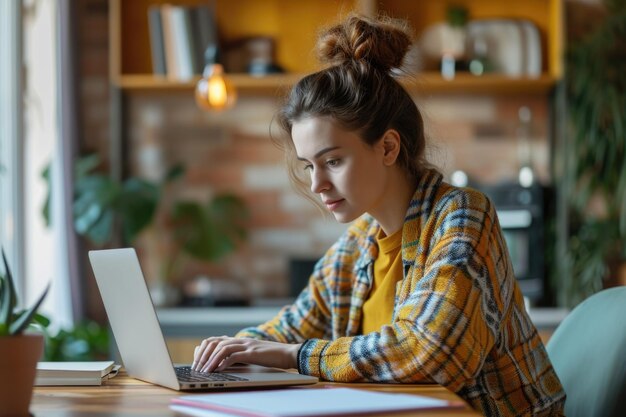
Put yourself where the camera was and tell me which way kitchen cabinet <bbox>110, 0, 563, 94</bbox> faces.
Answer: facing the viewer

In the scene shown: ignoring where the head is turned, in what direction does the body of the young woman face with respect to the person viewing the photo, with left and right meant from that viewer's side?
facing the viewer and to the left of the viewer

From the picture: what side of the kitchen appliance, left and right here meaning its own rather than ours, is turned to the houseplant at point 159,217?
right

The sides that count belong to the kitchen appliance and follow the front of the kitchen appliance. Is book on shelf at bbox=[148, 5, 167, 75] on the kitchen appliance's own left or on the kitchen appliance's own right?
on the kitchen appliance's own right

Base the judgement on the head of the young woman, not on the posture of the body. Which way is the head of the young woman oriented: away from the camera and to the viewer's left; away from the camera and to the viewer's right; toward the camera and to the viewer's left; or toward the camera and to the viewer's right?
toward the camera and to the viewer's left

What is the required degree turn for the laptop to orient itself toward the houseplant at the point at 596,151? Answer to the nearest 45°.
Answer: approximately 45° to its left

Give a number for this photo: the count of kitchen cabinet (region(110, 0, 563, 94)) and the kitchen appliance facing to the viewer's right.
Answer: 0

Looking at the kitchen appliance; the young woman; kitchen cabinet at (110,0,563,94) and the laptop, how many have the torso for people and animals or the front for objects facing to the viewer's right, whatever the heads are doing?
1

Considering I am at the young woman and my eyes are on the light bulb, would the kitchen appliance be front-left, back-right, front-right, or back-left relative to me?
front-right

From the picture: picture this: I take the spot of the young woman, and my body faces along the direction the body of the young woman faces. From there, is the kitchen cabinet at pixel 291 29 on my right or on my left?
on my right

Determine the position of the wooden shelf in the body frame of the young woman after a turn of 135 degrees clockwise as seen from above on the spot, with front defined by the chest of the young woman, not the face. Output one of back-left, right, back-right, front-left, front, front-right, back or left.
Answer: front

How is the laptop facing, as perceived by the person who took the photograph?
facing to the right of the viewer

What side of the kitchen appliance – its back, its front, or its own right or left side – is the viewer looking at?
front

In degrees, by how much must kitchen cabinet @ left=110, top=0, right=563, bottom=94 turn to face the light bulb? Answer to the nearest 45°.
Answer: approximately 45° to its right

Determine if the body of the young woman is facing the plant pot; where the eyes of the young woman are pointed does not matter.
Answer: yes

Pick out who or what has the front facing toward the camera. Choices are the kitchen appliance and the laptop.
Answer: the kitchen appliance
